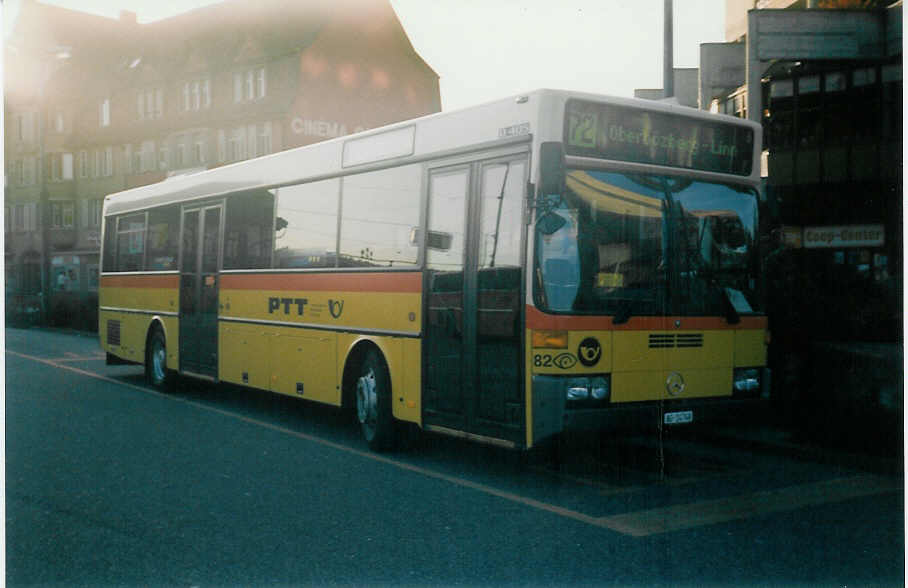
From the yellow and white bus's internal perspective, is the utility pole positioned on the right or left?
on its left

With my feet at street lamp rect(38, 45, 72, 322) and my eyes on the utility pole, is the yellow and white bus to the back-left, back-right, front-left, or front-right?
front-right

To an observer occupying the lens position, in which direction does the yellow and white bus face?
facing the viewer and to the right of the viewer

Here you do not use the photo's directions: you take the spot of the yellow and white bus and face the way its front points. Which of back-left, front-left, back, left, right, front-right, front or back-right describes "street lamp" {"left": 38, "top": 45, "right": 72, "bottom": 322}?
back
